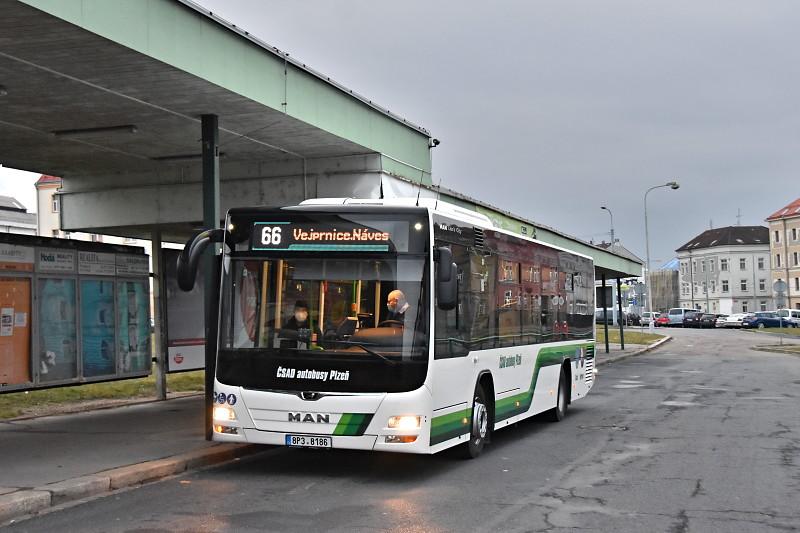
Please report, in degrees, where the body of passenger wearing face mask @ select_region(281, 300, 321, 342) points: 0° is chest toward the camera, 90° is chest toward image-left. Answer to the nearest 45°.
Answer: approximately 0°

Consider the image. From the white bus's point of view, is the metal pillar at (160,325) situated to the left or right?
on its right

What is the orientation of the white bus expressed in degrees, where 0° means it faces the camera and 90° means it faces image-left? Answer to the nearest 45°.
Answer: approximately 45°

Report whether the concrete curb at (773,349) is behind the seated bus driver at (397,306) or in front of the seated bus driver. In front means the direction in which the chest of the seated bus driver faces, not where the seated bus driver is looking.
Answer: behind

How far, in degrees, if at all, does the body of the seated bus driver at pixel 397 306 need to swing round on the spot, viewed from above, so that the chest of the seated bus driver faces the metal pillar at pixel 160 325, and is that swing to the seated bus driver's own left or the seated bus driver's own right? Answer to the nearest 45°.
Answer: approximately 90° to the seated bus driver's own right
